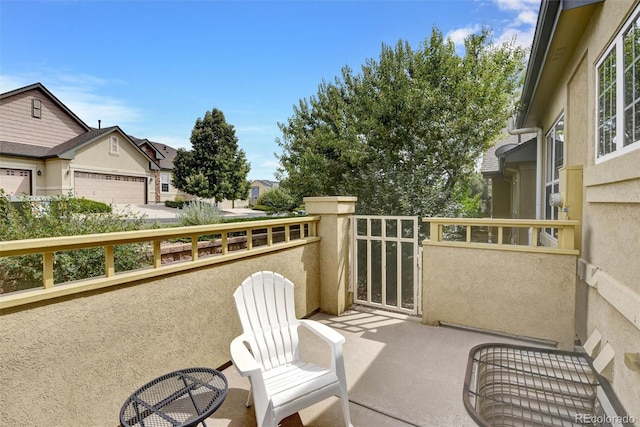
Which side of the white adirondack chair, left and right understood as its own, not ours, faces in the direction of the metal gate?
left

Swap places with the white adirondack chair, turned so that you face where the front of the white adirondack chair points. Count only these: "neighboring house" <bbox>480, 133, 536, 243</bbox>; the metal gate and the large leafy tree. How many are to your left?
3

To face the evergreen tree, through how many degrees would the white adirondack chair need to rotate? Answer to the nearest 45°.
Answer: approximately 135° to its left

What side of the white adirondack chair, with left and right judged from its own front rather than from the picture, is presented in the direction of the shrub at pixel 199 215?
back

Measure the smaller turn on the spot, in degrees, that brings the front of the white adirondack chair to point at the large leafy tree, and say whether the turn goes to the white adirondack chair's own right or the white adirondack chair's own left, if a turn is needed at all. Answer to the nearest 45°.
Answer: approximately 90° to the white adirondack chair's own left

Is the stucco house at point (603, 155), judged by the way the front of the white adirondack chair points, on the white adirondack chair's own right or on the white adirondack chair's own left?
on the white adirondack chair's own left

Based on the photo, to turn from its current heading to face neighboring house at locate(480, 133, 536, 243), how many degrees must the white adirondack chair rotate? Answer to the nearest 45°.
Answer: approximately 90° to its left

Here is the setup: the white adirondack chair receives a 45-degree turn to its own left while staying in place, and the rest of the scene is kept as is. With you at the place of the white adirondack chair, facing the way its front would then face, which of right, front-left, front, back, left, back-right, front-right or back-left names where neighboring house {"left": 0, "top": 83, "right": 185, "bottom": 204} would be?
back-left

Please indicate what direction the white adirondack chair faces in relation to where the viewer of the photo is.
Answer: facing the viewer and to the right of the viewer

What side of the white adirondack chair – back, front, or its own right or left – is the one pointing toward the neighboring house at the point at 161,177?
back

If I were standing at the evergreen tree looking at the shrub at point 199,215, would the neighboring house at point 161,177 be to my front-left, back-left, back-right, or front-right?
back-right

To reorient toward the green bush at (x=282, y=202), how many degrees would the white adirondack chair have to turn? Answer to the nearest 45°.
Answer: approximately 135° to its left
